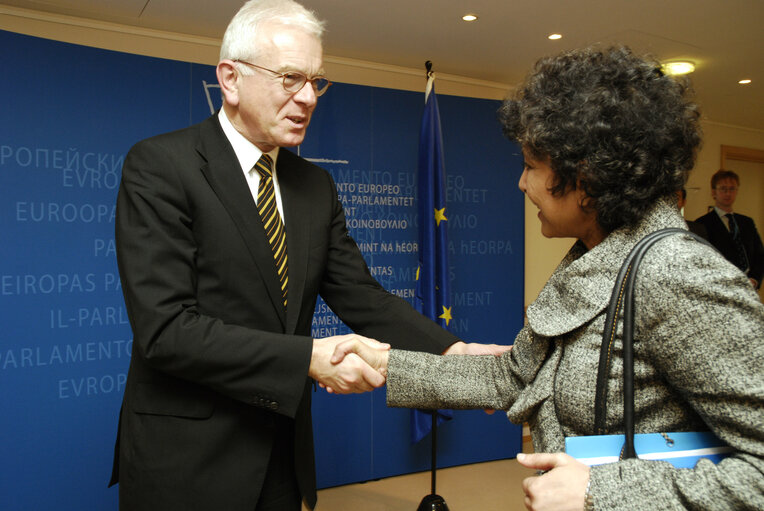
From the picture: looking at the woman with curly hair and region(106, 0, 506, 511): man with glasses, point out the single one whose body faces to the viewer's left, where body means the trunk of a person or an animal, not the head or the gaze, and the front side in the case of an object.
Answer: the woman with curly hair

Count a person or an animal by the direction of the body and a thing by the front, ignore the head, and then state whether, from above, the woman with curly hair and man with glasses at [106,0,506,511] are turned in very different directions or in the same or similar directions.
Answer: very different directions

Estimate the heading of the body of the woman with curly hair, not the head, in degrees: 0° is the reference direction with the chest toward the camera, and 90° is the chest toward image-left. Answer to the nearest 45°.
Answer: approximately 90°

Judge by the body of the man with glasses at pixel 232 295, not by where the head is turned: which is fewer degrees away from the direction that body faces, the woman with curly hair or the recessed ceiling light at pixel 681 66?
the woman with curly hair

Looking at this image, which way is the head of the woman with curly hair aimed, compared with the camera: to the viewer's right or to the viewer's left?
to the viewer's left

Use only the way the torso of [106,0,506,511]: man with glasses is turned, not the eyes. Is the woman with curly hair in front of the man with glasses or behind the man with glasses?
in front

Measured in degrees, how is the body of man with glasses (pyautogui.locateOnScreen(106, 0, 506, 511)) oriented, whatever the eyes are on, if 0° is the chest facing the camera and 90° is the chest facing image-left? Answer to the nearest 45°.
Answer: approximately 315°

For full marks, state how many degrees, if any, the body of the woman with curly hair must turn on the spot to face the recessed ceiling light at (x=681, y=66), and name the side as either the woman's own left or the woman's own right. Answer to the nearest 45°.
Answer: approximately 90° to the woman's own right

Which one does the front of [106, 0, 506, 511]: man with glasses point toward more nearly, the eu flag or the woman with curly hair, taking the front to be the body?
the woman with curly hair

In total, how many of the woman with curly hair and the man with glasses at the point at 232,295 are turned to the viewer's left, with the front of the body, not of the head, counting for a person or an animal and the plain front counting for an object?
1

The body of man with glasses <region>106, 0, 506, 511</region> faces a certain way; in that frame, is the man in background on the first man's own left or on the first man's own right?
on the first man's own left

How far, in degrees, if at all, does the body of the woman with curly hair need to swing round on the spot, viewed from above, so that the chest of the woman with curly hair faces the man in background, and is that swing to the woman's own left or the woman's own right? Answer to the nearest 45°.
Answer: approximately 90° to the woman's own right
